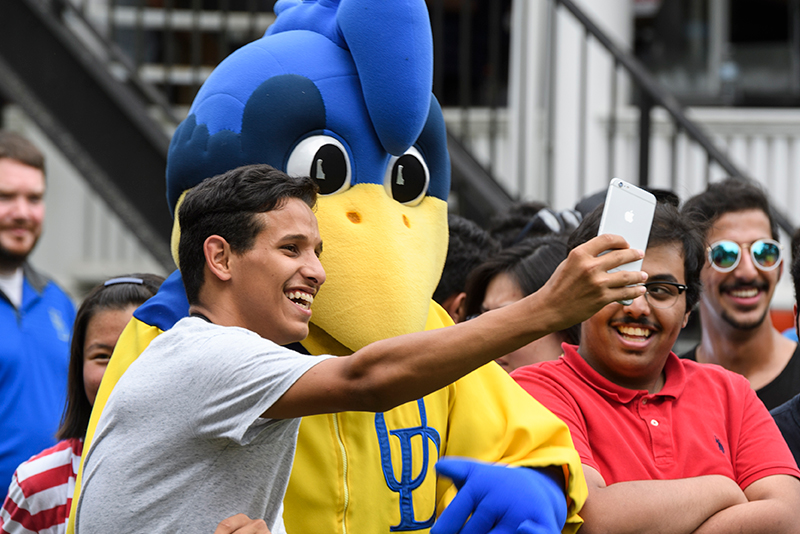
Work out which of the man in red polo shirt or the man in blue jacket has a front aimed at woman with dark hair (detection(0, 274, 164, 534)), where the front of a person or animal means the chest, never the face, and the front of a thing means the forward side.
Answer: the man in blue jacket

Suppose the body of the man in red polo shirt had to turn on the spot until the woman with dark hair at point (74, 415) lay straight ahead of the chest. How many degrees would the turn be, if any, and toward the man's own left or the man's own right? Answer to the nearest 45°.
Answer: approximately 90° to the man's own right

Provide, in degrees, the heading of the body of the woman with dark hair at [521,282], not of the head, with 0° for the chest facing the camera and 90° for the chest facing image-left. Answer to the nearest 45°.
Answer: approximately 45°

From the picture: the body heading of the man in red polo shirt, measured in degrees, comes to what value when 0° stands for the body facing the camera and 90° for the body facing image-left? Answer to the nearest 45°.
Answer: approximately 0°

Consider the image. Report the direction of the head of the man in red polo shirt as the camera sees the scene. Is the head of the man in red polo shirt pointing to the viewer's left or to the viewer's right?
to the viewer's left

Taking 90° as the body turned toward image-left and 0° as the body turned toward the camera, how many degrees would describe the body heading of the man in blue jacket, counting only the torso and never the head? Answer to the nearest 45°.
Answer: approximately 0°

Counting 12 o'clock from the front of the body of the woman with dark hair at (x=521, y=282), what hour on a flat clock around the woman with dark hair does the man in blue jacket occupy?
The man in blue jacket is roughly at 2 o'clock from the woman with dark hair.

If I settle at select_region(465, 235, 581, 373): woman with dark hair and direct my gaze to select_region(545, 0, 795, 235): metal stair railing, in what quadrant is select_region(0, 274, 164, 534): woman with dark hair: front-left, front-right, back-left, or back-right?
back-left

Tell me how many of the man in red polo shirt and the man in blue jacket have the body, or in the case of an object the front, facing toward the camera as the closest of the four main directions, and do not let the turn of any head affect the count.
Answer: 2

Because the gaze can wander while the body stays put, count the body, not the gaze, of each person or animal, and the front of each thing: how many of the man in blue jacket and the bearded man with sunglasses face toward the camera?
2

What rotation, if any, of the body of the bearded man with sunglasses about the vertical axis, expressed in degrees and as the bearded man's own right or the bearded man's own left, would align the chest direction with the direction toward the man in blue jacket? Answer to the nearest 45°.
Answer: approximately 90° to the bearded man's own right
